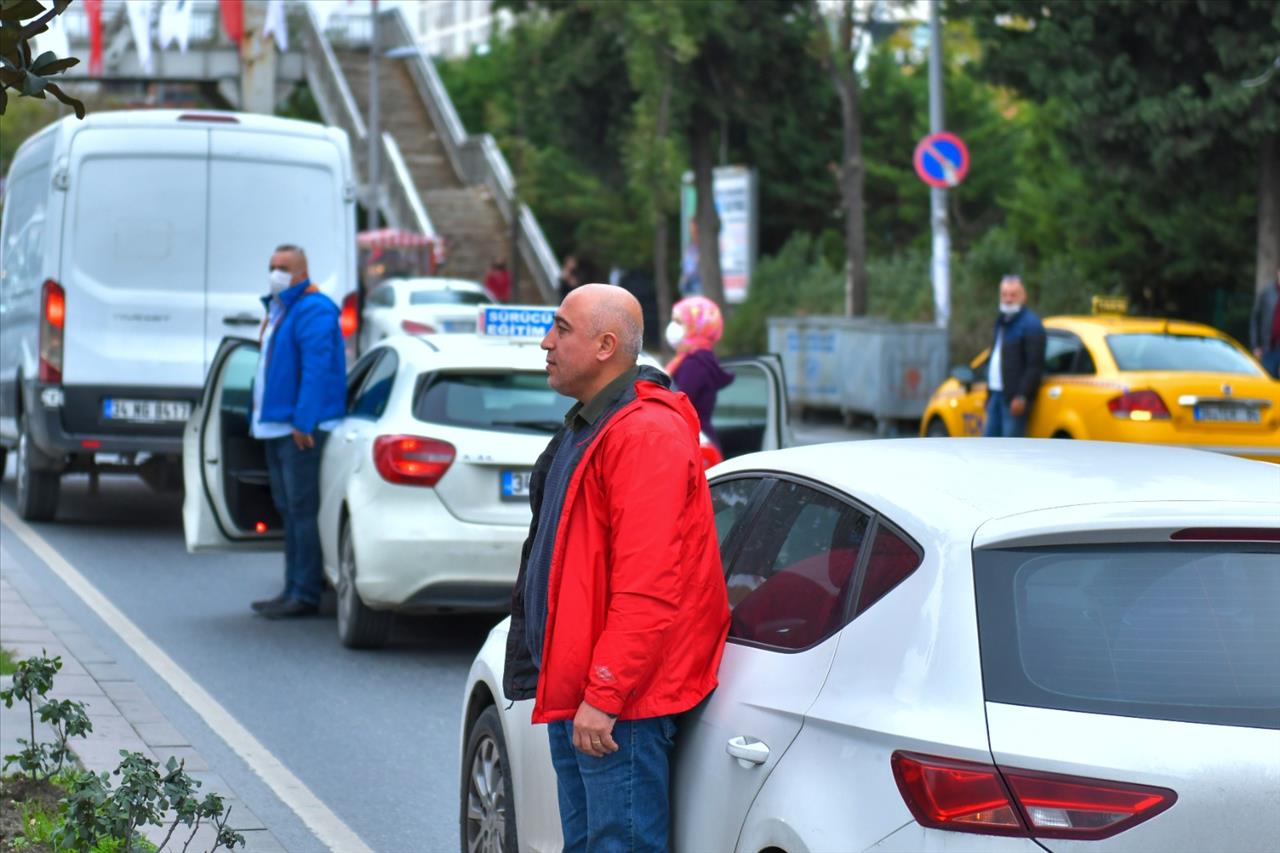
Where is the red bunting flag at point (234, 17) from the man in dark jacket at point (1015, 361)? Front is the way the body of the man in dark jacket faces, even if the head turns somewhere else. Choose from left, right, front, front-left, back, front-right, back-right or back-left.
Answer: right

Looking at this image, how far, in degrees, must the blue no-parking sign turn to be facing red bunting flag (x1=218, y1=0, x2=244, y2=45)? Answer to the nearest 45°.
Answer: approximately 135° to its right

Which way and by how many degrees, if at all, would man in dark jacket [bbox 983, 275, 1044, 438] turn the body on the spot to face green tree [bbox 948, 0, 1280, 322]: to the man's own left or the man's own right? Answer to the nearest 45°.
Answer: approximately 135° to the man's own right

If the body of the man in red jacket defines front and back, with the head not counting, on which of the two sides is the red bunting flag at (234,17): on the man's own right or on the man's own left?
on the man's own right

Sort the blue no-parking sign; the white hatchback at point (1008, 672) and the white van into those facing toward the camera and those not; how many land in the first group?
1

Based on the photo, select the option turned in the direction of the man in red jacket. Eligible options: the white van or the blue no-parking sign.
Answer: the blue no-parking sign

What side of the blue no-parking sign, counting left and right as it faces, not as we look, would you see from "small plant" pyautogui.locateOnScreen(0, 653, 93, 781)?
front

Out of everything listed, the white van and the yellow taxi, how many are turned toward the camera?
0

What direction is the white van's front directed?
away from the camera

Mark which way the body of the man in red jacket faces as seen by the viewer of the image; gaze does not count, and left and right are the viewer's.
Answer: facing to the left of the viewer

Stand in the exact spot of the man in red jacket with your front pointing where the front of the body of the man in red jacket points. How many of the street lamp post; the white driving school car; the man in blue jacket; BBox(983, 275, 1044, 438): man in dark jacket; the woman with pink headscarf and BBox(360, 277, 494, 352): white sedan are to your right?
6

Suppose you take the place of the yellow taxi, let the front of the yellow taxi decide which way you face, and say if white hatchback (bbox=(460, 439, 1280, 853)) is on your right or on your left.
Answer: on your left

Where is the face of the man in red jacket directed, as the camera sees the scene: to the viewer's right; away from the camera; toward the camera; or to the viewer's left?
to the viewer's left

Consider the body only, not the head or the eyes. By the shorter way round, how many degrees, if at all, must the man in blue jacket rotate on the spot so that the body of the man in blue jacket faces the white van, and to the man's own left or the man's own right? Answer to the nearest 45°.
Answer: approximately 135° to the man's own right
